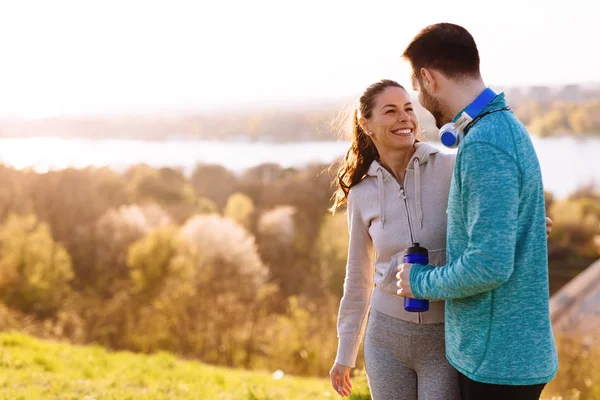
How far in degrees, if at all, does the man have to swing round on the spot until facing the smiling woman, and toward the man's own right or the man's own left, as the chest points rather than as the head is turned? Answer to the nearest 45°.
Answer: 0° — they already face them

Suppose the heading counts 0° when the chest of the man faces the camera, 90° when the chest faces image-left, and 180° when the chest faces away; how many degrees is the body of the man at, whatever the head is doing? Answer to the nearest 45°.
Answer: approximately 135°

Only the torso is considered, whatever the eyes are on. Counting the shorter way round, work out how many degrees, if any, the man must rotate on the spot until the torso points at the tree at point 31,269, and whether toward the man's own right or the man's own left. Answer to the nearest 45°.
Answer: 0° — they already face it
